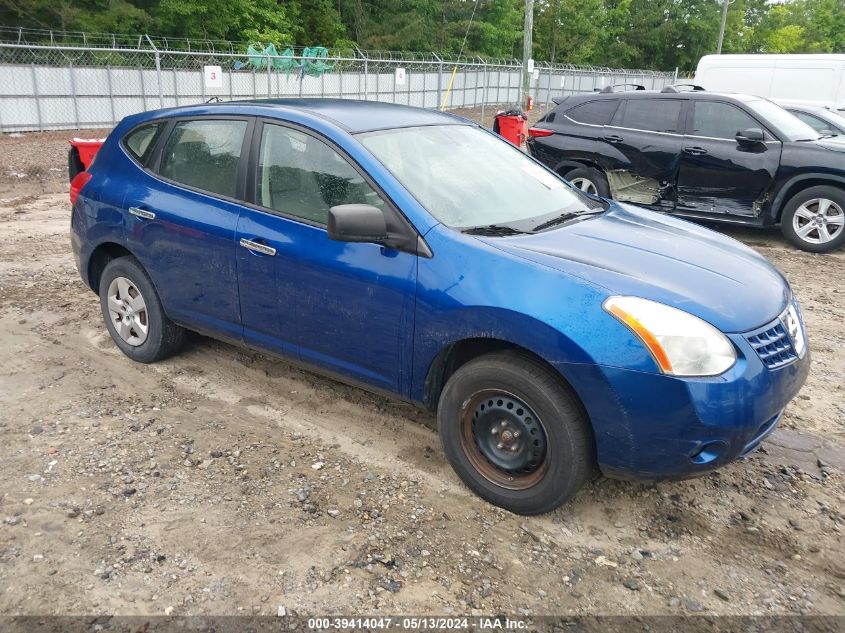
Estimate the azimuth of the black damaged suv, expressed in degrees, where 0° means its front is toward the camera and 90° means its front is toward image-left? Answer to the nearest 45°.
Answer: approximately 315°

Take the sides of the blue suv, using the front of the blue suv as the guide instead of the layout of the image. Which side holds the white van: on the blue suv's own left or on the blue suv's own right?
on the blue suv's own left

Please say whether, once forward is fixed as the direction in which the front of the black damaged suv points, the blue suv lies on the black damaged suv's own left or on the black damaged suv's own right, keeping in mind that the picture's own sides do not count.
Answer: on the black damaged suv's own right

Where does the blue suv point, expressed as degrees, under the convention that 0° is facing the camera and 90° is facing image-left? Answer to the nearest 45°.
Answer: approximately 315°

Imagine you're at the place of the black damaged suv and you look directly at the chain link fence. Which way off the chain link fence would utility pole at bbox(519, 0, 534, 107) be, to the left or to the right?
right

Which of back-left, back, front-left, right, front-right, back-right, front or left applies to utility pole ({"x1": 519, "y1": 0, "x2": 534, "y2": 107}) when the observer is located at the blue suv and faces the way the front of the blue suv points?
back-left
